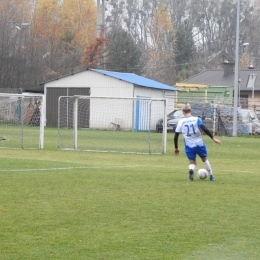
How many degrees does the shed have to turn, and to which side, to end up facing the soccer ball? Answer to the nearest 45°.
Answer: approximately 45° to its left

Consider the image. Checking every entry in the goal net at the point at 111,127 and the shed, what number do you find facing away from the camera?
0

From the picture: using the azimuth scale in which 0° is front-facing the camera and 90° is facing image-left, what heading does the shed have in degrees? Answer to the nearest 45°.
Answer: approximately 45°
